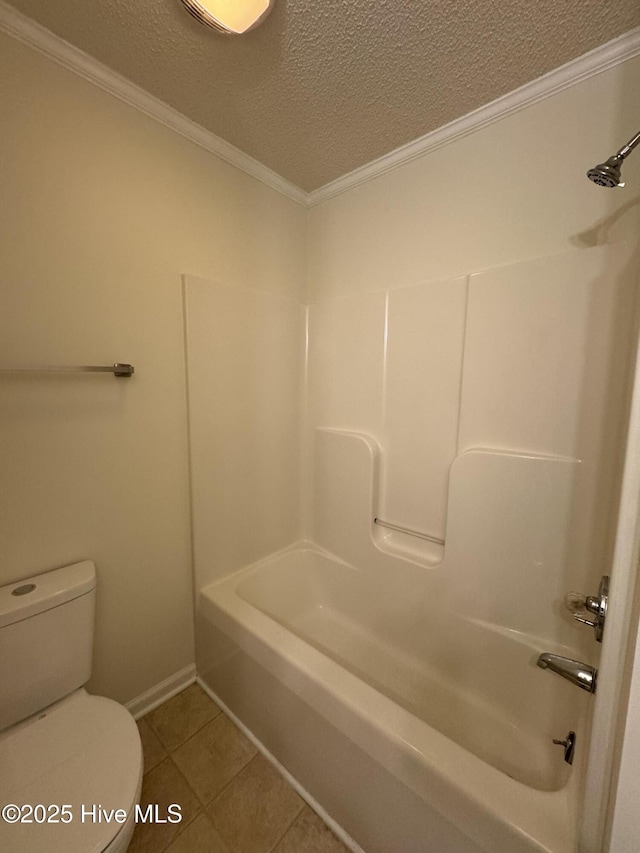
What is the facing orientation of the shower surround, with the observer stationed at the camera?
facing the viewer and to the left of the viewer

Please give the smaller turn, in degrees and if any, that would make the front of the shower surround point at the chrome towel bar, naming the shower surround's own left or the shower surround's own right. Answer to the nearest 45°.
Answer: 0° — it already faces it
